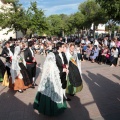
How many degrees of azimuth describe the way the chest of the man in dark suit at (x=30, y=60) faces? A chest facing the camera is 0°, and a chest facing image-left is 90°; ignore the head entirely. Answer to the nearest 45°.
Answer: approximately 315°

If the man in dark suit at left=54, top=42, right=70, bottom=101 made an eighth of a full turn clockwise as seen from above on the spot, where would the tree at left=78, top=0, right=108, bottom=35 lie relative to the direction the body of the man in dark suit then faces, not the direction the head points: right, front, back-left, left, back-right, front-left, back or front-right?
back

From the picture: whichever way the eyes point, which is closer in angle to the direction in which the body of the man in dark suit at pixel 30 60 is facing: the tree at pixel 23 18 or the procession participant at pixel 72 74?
the procession participant

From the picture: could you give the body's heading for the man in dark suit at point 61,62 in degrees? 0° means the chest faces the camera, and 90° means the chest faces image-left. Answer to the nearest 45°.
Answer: approximately 315°

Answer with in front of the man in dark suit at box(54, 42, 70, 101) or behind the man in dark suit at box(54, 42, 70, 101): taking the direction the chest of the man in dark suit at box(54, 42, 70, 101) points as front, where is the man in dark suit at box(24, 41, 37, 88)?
behind

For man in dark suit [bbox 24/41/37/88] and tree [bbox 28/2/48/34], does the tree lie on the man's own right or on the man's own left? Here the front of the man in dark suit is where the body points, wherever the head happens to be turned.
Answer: on the man's own left
